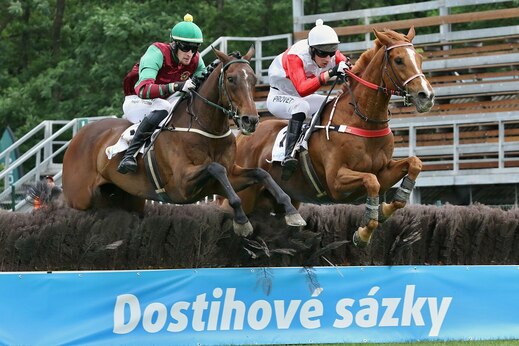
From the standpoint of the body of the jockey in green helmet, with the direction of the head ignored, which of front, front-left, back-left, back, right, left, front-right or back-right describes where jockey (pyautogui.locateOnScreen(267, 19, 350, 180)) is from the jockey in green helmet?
front-left

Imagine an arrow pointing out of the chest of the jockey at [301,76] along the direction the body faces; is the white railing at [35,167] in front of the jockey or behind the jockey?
behind

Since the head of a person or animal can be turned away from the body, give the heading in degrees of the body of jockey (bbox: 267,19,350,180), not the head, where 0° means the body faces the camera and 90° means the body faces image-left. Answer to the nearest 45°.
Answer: approximately 315°

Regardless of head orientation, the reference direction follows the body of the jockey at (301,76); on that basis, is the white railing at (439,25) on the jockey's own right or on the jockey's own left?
on the jockey's own left

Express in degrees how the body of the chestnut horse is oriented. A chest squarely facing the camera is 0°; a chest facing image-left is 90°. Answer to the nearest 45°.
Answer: approximately 315°

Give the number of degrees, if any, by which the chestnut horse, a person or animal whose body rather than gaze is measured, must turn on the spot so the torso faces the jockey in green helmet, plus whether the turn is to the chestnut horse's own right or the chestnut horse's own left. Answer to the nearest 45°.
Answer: approximately 135° to the chestnut horse's own right

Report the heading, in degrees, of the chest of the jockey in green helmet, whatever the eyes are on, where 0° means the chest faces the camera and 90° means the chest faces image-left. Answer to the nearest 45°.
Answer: approximately 315°

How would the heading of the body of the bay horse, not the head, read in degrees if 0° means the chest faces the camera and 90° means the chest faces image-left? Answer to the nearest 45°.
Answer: approximately 315°

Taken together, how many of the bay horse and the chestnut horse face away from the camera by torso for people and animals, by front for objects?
0

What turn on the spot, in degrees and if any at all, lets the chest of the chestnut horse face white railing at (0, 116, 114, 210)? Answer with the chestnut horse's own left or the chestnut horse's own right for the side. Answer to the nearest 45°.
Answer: approximately 180°

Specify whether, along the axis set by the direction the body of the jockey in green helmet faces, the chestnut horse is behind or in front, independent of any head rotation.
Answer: in front
